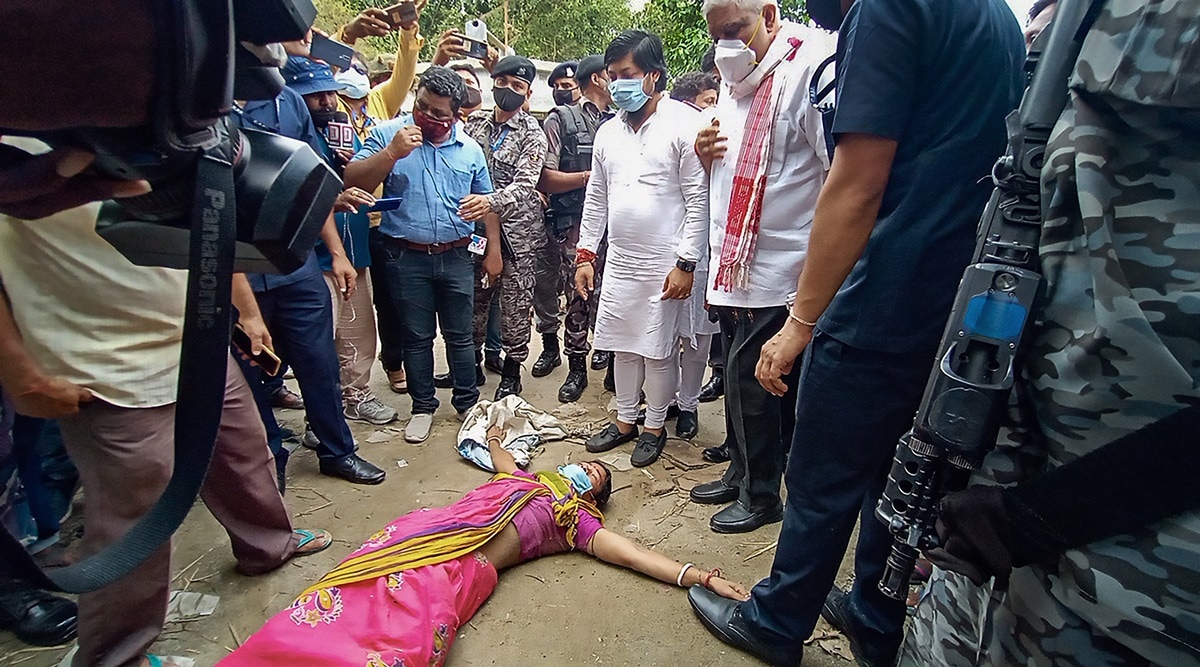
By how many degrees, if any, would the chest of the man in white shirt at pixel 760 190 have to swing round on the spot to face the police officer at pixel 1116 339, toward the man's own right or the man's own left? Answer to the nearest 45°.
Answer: approximately 45° to the man's own left

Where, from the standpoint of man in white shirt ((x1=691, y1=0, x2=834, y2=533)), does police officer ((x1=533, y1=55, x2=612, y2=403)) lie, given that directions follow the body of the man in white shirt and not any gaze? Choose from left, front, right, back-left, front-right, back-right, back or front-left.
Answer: right

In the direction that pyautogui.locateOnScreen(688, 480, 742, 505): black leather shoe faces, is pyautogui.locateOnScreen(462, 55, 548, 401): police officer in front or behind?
in front

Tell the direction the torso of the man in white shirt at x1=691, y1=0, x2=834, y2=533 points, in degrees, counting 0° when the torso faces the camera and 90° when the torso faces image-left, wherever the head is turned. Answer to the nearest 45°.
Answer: approximately 45°

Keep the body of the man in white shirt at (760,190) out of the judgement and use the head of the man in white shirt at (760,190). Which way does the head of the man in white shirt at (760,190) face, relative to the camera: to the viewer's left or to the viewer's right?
to the viewer's left

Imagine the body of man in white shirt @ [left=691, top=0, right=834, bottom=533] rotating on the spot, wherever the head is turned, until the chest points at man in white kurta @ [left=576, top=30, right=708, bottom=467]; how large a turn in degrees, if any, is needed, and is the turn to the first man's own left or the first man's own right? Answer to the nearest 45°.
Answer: approximately 90° to the first man's own right

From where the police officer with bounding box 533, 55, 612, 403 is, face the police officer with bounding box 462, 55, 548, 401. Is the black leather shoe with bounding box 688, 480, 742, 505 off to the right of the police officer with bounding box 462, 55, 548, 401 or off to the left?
left

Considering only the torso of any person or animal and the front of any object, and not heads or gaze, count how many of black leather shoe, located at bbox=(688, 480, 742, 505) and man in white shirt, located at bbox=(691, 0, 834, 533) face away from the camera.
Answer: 0

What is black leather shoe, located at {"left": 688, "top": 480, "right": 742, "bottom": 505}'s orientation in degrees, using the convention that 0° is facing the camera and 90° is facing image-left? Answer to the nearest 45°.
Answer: approximately 90°
